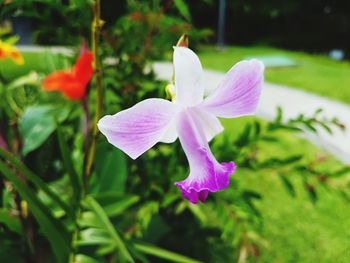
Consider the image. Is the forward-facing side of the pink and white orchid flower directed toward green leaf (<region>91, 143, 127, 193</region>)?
no

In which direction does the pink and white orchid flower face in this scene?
toward the camera

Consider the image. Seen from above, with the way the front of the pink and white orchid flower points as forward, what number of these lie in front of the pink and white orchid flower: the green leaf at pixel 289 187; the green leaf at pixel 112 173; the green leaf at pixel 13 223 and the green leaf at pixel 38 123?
0

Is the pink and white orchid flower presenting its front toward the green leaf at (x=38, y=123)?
no

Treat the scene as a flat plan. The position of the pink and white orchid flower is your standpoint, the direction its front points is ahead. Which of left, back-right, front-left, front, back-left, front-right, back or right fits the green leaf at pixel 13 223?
back-right

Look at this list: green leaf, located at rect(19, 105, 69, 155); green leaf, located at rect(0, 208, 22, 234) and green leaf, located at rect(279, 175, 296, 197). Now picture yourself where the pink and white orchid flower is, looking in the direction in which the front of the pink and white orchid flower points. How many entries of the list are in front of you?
0

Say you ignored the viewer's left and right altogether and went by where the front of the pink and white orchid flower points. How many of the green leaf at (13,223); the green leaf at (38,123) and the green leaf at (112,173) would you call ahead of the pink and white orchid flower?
0
